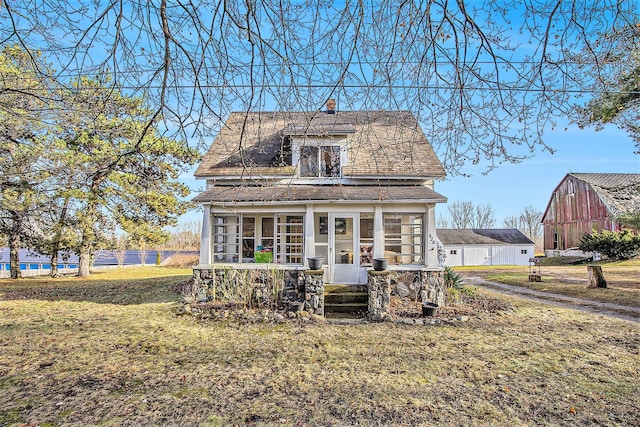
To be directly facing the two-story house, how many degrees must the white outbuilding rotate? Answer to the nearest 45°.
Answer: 0° — it already faces it

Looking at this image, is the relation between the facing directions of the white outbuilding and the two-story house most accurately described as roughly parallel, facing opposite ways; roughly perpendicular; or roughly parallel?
roughly parallel

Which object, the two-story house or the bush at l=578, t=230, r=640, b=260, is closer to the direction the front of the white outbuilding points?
the two-story house

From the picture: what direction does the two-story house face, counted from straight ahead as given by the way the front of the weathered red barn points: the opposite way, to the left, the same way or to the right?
to the left

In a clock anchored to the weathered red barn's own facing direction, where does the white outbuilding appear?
The white outbuilding is roughly at 1 o'clock from the weathered red barn.

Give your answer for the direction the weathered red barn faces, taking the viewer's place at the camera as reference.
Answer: facing the viewer and to the left of the viewer

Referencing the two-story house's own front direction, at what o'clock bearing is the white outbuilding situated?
The white outbuilding is roughly at 7 o'clock from the two-story house.

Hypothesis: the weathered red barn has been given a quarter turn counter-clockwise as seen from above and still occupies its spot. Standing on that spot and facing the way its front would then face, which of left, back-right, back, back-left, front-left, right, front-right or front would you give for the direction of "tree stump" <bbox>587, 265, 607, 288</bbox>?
front-right

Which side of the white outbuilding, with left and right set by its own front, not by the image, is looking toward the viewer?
front

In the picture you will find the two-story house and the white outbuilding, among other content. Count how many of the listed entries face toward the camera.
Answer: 2

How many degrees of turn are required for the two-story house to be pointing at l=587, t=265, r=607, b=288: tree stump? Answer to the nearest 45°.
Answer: approximately 90° to its left

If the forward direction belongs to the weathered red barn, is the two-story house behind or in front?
in front

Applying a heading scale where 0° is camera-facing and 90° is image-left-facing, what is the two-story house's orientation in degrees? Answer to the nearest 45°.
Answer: approximately 0°

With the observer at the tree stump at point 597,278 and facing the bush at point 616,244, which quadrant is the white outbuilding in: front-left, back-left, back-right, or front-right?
front-left
